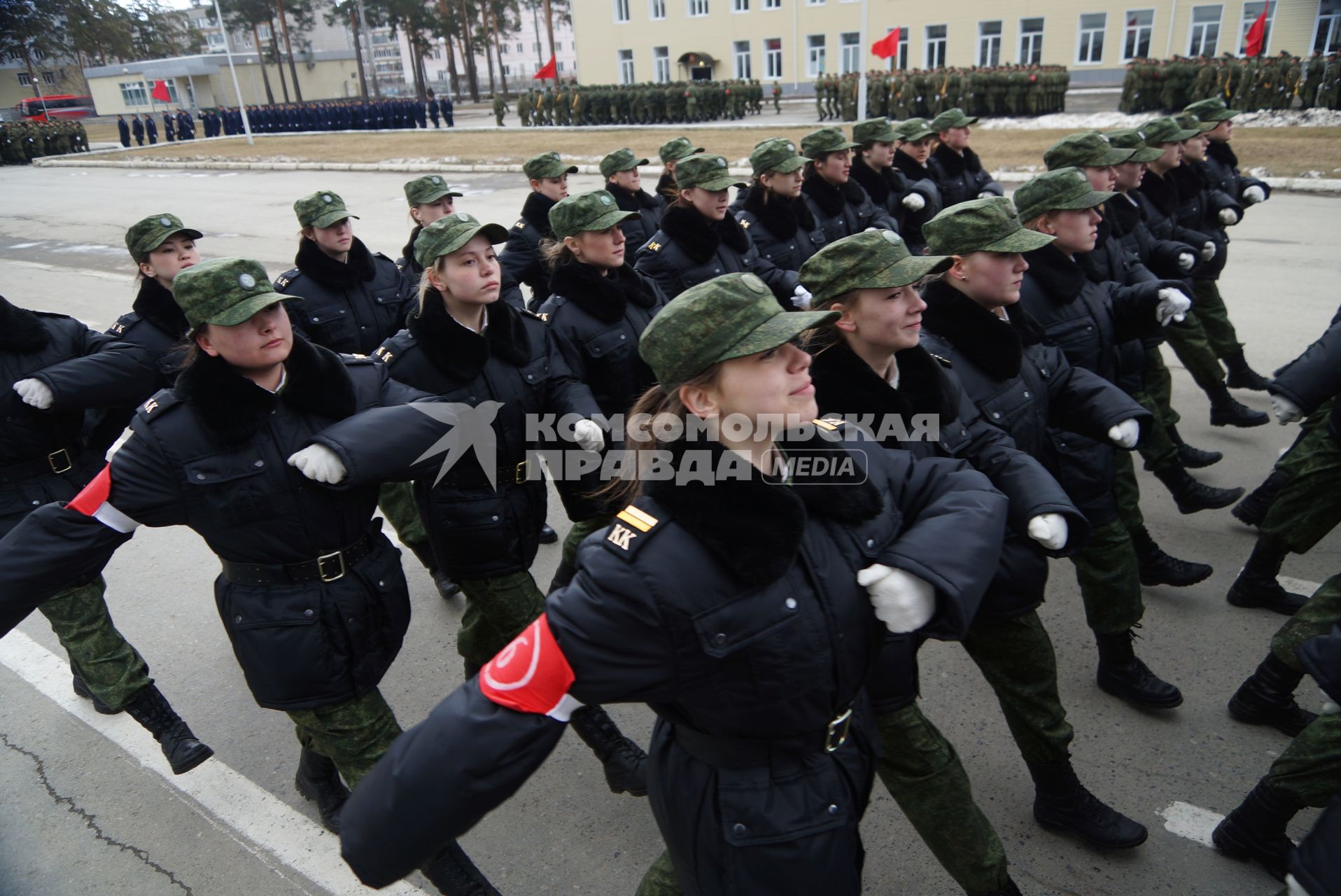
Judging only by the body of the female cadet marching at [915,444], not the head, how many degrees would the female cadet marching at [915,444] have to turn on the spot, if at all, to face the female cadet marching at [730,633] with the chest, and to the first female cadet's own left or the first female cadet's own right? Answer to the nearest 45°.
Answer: approximately 45° to the first female cadet's own right

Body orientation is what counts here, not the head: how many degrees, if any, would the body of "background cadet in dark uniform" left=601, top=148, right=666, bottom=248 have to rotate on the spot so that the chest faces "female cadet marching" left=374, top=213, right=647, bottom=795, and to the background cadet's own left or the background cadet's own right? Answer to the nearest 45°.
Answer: approximately 45° to the background cadet's own right

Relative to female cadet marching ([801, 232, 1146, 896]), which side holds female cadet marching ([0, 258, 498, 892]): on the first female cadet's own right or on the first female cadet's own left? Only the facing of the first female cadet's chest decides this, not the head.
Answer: on the first female cadet's own right

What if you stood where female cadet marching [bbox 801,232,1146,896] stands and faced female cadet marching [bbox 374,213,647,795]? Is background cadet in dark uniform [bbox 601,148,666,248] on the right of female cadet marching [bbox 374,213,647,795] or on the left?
right
